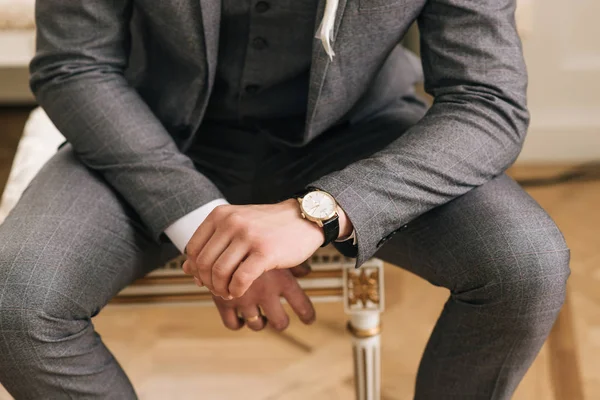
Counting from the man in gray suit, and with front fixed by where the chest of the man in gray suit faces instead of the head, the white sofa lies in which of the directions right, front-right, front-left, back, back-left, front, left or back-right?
back-right

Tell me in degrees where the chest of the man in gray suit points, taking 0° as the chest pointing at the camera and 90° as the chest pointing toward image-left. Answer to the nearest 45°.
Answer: approximately 0°
